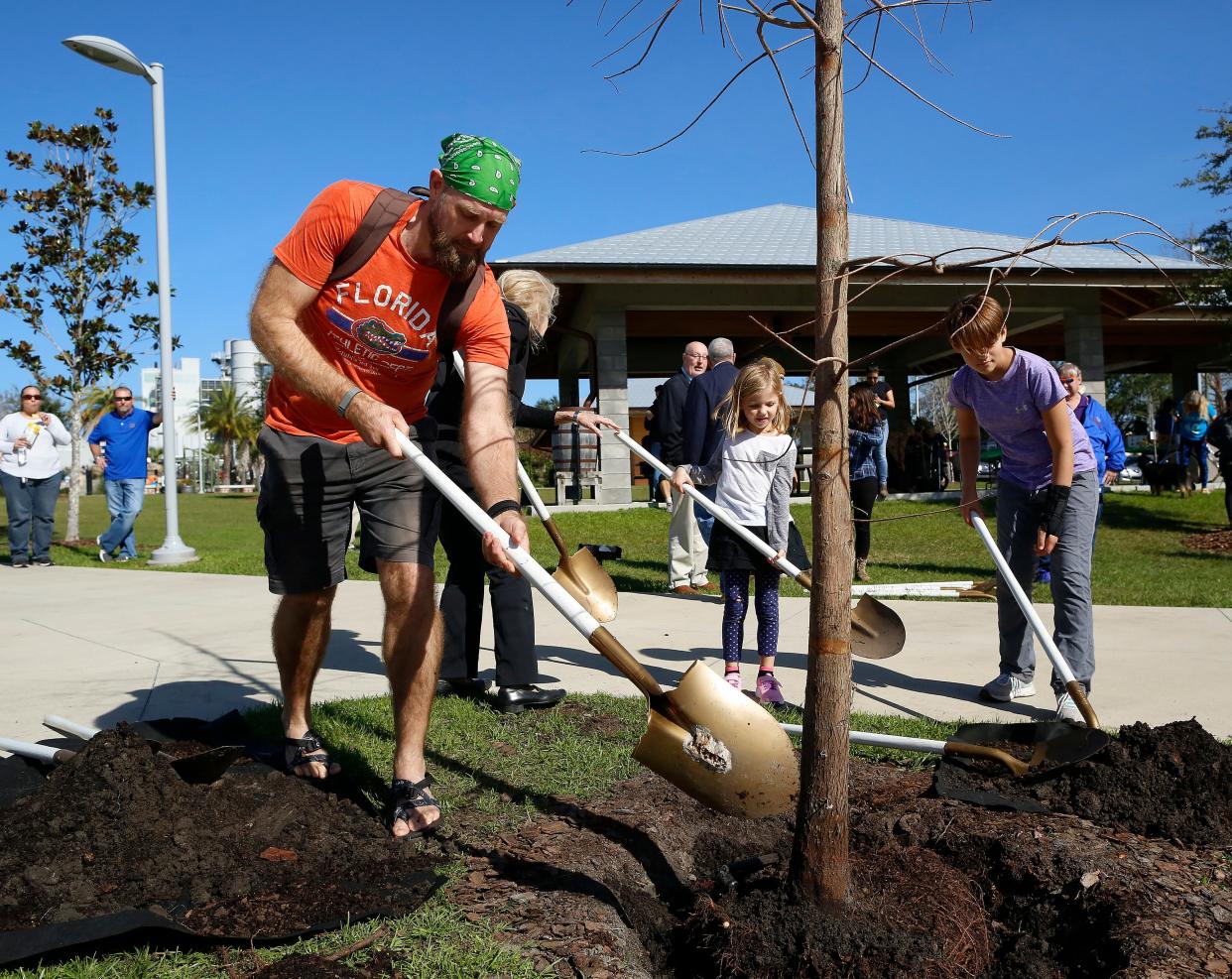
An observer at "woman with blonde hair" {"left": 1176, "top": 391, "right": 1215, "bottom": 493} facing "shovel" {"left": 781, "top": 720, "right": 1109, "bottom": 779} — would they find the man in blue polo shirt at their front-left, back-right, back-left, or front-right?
front-right

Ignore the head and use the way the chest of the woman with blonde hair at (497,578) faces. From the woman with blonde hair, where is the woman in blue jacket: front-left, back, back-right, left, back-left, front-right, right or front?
front-left

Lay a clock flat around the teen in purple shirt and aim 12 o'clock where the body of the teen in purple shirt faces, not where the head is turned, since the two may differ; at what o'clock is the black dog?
The black dog is roughly at 5 o'clock from the teen in purple shirt.

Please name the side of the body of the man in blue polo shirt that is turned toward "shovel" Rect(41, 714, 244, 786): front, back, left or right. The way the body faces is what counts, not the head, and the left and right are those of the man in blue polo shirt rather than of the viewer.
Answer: front

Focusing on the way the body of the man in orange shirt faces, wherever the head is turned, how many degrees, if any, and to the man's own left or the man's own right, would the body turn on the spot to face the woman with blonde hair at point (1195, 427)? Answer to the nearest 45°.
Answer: approximately 90° to the man's own left

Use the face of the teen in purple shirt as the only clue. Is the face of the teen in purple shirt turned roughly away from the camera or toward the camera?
toward the camera

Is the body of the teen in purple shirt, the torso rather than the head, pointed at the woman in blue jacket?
no

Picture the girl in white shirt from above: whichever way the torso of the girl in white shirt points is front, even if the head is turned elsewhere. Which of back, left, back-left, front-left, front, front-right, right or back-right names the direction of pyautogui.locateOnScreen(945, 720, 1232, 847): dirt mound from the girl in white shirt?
front-left

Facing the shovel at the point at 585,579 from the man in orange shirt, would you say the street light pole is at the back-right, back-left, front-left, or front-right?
front-left

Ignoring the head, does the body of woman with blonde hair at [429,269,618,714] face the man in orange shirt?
no

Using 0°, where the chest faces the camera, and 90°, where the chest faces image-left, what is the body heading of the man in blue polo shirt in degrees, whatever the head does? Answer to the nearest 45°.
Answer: approximately 0°

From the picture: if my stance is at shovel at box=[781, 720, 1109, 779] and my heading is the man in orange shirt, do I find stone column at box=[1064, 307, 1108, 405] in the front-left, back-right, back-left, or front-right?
back-right

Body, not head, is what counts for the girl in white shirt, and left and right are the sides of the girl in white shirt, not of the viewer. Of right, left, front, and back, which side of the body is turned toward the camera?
front

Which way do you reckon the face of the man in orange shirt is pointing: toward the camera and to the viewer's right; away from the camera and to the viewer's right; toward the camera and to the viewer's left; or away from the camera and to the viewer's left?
toward the camera and to the viewer's right

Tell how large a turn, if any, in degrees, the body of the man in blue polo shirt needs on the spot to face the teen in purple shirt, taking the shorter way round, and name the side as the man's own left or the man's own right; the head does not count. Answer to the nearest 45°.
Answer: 0° — they already face them

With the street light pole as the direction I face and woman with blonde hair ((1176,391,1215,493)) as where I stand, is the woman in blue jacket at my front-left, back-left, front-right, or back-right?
front-left

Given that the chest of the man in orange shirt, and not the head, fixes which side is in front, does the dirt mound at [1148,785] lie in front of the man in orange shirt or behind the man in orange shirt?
in front

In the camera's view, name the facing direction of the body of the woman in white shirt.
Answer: toward the camera
